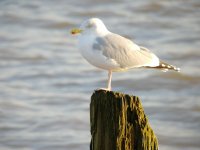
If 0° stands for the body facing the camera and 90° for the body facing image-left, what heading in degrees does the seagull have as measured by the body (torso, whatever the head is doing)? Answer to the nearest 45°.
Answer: approximately 90°
